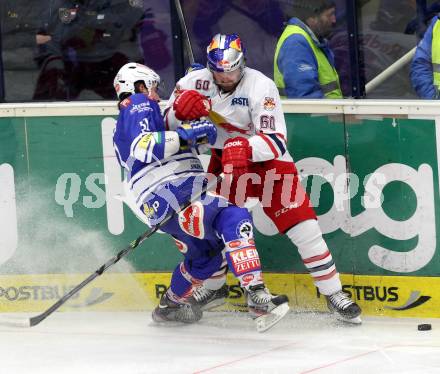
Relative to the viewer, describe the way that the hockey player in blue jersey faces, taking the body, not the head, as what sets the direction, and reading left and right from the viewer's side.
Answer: facing to the right of the viewer

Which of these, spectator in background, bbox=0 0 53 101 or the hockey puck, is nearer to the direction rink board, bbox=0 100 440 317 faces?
the hockey puck

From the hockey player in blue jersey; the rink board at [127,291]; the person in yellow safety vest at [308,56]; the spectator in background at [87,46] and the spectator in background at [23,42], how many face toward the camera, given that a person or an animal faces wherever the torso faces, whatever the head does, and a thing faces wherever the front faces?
3

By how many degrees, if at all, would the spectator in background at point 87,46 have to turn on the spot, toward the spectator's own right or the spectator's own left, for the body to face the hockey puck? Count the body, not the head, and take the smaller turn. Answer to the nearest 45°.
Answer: approximately 45° to the spectator's own left

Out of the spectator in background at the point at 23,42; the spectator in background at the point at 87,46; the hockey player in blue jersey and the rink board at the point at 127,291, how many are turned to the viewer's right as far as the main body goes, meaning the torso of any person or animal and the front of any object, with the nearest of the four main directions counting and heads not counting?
1

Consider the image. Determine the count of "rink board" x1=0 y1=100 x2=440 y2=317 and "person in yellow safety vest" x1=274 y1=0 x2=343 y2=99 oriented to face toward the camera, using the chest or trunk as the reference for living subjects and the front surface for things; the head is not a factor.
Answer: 1

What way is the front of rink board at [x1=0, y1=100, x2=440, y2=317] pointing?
toward the camera
